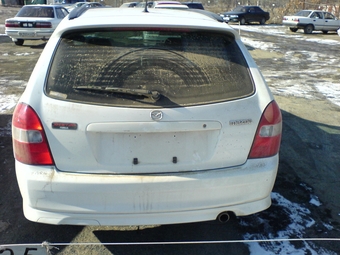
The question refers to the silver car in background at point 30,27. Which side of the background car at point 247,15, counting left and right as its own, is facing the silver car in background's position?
front

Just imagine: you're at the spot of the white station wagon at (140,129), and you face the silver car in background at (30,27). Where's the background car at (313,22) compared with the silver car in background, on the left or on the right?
right

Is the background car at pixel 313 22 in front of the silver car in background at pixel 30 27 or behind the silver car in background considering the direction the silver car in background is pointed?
in front

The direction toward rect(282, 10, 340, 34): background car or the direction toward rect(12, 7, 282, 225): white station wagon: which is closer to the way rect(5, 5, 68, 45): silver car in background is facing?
the background car

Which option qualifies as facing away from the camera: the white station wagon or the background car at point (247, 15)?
the white station wagon

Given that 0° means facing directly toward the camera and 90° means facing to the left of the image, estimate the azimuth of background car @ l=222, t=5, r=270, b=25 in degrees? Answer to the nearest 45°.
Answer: approximately 45°

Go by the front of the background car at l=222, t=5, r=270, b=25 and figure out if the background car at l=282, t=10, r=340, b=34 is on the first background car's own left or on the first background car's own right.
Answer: on the first background car's own left

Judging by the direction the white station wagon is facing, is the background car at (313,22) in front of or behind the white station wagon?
in front

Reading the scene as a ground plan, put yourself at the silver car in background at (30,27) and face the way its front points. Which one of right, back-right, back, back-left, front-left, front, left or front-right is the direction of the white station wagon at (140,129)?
back-right

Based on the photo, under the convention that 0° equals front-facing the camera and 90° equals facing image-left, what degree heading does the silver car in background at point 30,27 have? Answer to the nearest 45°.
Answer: approximately 225°

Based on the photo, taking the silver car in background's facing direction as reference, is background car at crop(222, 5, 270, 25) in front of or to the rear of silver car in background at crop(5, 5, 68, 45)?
in front

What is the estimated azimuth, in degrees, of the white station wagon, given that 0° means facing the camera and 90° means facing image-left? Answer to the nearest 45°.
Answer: approximately 180°

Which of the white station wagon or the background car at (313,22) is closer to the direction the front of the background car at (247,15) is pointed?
the white station wagon

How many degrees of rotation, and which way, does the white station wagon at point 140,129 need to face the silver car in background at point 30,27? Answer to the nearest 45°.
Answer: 0° — it already faces it
